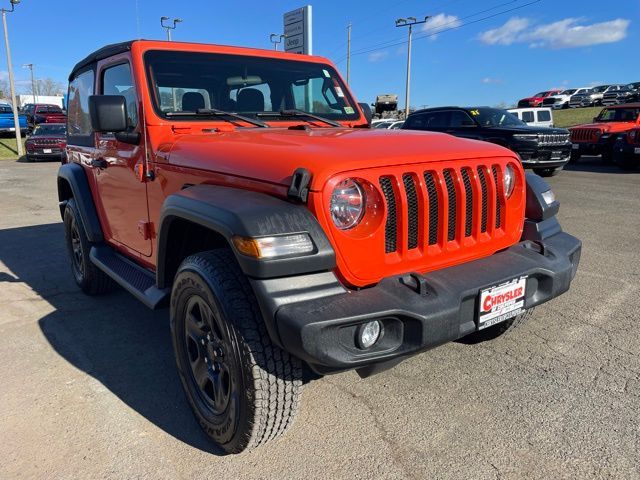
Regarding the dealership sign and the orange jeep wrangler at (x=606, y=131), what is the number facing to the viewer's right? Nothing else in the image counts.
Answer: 0

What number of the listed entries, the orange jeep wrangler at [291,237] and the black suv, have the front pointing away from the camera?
0

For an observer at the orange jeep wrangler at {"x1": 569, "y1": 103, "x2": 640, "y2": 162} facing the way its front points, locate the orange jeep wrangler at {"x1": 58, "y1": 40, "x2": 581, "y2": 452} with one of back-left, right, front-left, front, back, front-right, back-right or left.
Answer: front-left

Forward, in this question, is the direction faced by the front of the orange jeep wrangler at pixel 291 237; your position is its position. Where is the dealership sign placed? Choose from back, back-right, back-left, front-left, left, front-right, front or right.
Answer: back-left

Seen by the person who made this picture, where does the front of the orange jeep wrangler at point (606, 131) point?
facing the viewer and to the left of the viewer

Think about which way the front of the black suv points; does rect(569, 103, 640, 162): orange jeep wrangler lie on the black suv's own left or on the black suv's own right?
on the black suv's own left

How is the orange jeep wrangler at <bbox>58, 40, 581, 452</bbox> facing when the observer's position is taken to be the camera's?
facing the viewer and to the right of the viewer

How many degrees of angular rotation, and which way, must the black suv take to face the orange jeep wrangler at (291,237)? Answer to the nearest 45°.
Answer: approximately 45° to its right

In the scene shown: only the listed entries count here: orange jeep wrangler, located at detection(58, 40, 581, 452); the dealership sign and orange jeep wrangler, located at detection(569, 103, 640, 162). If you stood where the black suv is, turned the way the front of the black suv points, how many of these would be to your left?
1
